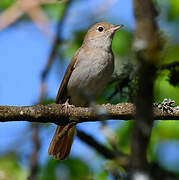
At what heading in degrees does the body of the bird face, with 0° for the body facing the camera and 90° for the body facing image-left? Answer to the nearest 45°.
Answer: approximately 315°
